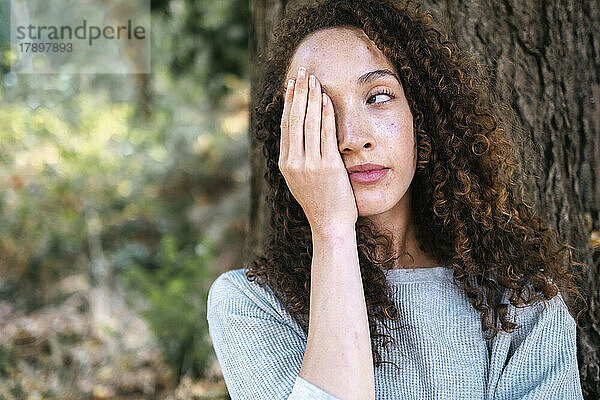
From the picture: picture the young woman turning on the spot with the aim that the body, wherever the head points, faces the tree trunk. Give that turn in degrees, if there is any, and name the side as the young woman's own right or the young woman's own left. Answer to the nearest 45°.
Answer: approximately 135° to the young woman's own left

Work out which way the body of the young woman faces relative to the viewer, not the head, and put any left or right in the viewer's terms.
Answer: facing the viewer

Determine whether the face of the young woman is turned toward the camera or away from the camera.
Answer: toward the camera
